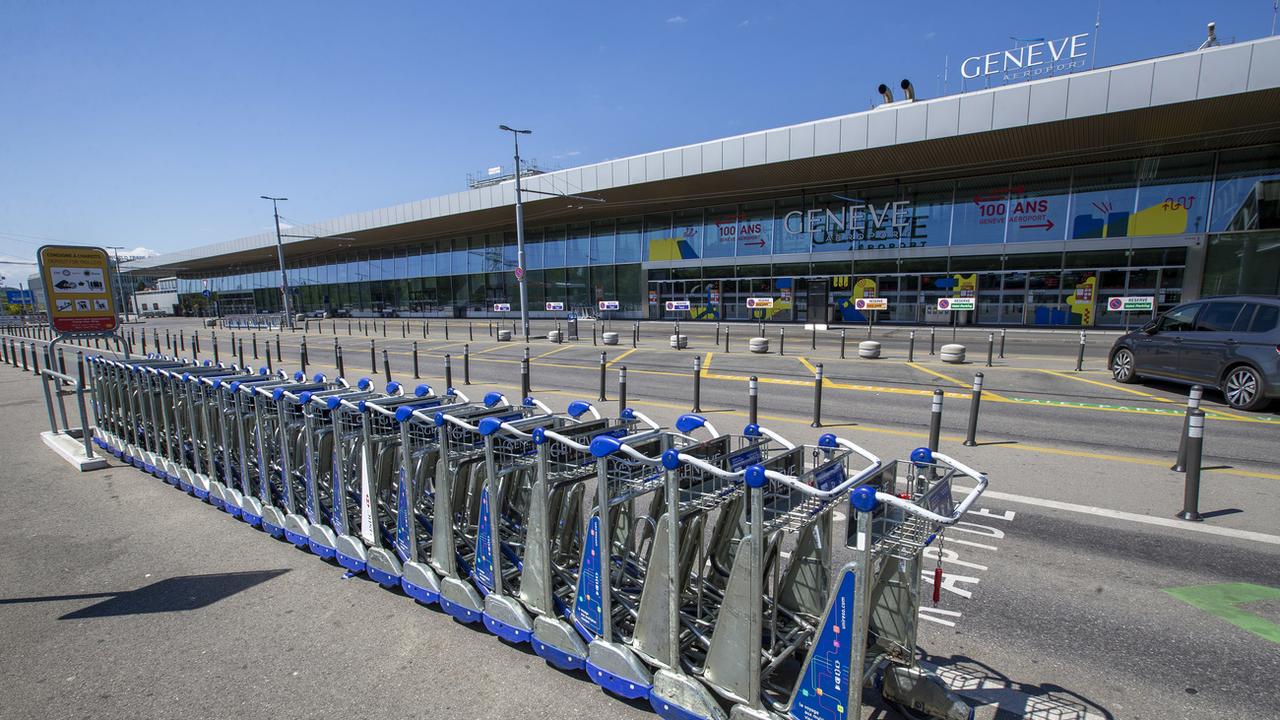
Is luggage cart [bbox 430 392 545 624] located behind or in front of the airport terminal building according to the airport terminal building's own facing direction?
in front

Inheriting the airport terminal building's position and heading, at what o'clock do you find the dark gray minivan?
The dark gray minivan is roughly at 11 o'clock from the airport terminal building.

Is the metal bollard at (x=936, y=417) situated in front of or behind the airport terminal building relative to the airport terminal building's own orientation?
in front

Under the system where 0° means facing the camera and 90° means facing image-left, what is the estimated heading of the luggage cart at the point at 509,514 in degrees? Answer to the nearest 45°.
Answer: approximately 135°

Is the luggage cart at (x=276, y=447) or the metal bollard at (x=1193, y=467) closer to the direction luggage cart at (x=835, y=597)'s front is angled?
the luggage cart

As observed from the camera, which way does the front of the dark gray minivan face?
facing away from the viewer and to the left of the viewer

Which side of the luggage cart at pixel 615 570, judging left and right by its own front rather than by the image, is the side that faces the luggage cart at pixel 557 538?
front

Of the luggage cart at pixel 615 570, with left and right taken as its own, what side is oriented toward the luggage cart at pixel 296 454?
front

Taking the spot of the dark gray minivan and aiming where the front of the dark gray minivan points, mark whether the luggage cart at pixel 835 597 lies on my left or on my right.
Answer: on my left

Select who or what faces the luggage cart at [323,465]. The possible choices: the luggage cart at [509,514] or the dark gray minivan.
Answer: the luggage cart at [509,514]

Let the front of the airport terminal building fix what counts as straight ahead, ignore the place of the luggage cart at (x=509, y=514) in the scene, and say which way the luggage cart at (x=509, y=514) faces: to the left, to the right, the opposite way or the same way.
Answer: to the right

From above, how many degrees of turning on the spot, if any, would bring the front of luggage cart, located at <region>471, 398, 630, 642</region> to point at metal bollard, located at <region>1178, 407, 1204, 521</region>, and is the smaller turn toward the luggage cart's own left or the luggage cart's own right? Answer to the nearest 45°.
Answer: approximately 135° to the luggage cart's own right

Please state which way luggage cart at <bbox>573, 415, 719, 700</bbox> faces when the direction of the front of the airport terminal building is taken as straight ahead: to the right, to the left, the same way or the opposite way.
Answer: to the right

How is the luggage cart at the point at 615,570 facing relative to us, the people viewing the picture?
facing away from the viewer and to the left of the viewer

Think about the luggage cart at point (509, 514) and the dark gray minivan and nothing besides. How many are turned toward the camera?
0
